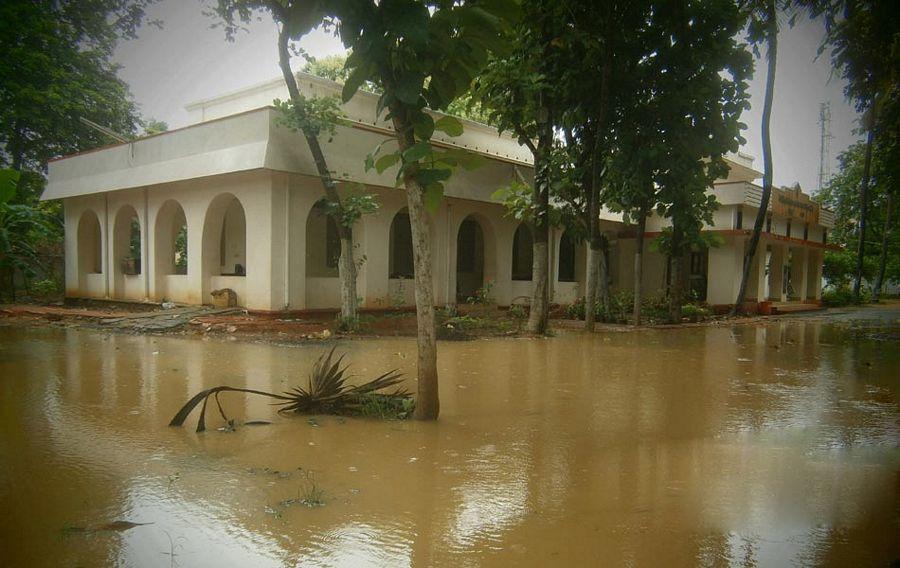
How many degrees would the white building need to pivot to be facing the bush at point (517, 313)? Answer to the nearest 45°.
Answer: approximately 45° to its left

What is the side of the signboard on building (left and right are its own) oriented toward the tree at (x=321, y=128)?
right

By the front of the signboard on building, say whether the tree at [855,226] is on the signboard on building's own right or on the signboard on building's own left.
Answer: on the signboard on building's own left

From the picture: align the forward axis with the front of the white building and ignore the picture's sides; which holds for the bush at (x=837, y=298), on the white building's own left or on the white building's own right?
on the white building's own left

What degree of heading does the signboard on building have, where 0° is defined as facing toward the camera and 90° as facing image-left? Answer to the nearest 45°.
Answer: approximately 315°

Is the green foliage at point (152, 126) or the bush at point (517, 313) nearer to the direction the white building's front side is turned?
the bush

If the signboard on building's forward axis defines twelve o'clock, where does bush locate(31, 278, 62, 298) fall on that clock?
The bush is roughly at 3 o'clock from the signboard on building.

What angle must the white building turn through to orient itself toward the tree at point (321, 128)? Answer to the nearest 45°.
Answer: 0° — it already faces it

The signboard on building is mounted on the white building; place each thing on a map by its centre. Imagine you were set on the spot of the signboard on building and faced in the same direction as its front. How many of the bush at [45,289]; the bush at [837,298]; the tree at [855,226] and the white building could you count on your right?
2

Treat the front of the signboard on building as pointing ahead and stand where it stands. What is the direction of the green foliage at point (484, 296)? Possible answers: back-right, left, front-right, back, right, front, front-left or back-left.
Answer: right

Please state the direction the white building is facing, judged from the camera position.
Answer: facing the viewer and to the right of the viewer

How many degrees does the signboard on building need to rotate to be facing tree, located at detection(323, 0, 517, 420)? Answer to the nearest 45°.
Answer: approximately 45° to its right

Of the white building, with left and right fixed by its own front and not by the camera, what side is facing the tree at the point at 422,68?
front

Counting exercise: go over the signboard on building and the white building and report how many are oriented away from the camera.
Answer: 0
